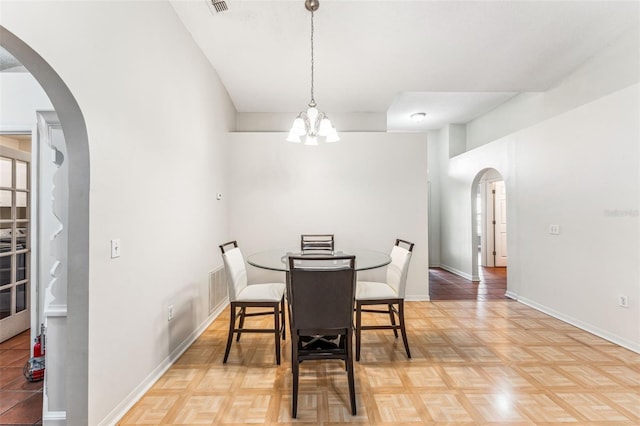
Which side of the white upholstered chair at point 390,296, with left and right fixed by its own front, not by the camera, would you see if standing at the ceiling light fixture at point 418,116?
right

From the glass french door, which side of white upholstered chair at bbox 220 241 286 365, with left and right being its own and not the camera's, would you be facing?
back

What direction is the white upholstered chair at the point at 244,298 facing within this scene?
to the viewer's right

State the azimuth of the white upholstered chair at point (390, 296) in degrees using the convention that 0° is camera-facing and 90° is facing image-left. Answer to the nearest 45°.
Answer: approximately 90°

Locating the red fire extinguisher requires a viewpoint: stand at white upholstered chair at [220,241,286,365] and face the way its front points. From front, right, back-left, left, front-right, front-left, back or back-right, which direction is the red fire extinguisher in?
back

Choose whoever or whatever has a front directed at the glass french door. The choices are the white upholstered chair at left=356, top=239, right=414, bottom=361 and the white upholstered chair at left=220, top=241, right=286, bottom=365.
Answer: the white upholstered chair at left=356, top=239, right=414, bottom=361

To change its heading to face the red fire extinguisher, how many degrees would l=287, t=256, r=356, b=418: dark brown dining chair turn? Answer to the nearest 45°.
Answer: approximately 90° to its left

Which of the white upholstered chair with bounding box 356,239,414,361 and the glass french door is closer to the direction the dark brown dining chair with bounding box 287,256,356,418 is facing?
the white upholstered chair

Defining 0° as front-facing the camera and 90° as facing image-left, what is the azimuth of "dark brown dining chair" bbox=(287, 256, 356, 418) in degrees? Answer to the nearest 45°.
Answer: approximately 180°
